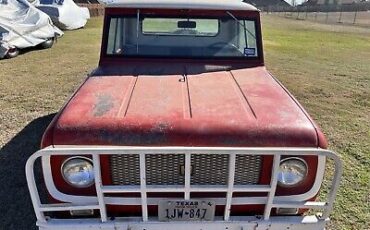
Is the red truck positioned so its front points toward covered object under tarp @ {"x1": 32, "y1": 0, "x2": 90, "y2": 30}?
no

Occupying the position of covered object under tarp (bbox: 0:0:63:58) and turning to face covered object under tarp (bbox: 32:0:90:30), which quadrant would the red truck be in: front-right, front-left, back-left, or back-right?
back-right

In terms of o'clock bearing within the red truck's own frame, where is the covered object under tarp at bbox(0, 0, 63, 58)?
The covered object under tarp is roughly at 5 o'clock from the red truck.

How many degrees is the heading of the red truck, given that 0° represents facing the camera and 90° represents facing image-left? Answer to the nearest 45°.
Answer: approximately 0°
